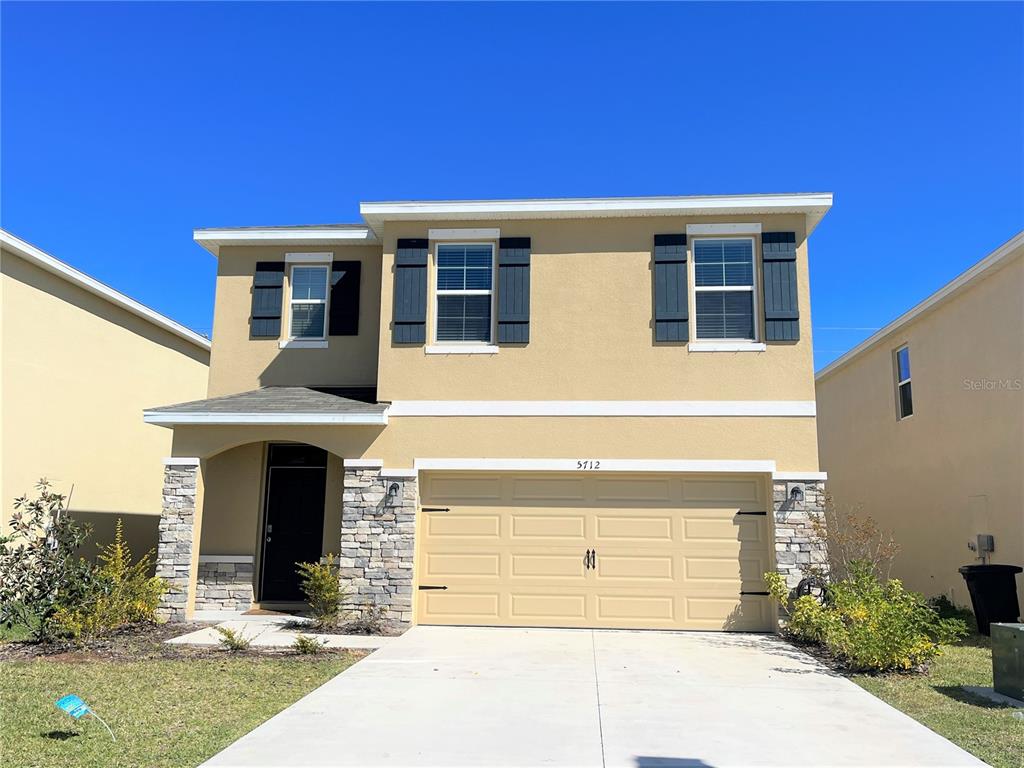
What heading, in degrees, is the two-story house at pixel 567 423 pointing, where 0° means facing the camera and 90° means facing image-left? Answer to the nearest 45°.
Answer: approximately 0°

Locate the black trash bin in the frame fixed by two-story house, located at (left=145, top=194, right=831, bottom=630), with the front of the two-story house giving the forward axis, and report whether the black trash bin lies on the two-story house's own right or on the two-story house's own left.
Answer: on the two-story house's own left

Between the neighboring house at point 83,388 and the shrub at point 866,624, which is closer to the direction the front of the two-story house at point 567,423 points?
the shrub

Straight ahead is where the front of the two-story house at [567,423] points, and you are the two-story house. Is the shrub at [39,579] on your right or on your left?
on your right

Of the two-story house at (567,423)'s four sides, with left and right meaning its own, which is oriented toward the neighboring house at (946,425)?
left

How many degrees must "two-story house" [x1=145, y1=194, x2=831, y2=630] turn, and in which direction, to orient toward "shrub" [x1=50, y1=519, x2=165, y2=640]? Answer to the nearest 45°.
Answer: approximately 90° to its right

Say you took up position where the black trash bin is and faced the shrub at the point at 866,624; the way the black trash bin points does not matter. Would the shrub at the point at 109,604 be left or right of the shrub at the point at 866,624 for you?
right

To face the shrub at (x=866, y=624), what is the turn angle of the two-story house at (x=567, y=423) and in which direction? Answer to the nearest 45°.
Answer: approximately 45° to its left
